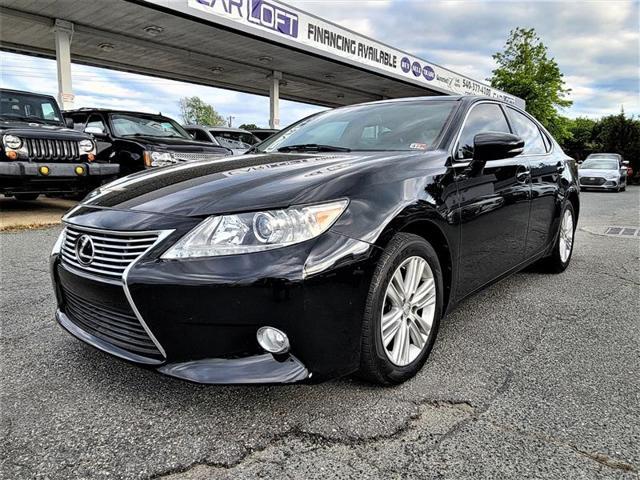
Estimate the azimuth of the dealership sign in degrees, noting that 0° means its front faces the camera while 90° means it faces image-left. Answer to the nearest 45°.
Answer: approximately 315°

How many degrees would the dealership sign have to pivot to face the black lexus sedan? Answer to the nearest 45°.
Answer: approximately 45° to its right

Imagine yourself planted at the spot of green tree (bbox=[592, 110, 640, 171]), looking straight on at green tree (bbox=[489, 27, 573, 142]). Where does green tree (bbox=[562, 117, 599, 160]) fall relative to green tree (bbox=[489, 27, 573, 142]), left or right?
right

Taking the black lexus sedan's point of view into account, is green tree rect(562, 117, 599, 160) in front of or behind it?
behind

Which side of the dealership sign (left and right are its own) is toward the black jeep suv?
right

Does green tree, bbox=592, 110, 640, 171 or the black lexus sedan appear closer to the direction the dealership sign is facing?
the black lexus sedan

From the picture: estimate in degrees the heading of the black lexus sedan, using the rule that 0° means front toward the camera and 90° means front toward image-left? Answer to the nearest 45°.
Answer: approximately 45°

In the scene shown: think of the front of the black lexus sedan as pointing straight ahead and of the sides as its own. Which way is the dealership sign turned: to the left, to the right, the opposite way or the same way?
to the left

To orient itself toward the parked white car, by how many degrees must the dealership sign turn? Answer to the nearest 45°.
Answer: approximately 45° to its left

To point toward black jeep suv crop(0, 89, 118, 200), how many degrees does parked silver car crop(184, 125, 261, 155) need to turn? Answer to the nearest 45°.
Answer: approximately 90° to its right

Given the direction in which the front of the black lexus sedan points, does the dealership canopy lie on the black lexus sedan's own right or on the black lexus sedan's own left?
on the black lexus sedan's own right

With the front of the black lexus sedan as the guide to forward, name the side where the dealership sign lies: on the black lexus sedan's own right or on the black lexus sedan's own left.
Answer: on the black lexus sedan's own right
